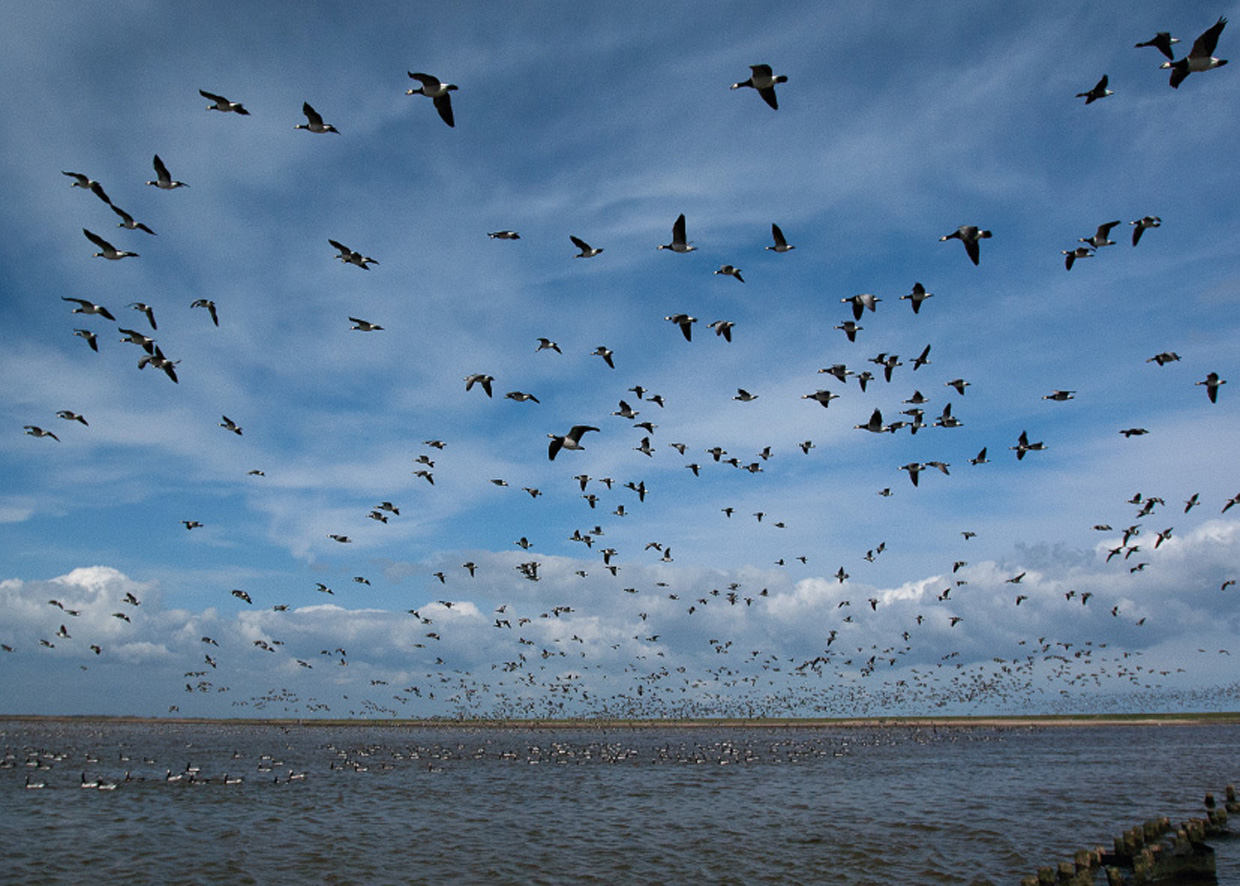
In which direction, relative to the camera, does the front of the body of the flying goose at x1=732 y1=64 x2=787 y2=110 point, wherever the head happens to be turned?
to the viewer's left

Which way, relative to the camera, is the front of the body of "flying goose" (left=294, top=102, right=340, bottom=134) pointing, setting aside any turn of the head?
to the viewer's left

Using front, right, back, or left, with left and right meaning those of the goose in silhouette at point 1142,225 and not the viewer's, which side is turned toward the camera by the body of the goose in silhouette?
left

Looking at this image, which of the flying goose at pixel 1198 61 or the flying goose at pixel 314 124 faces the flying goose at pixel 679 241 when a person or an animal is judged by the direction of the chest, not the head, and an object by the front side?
the flying goose at pixel 1198 61

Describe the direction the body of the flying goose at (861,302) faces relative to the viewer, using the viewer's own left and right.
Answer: facing to the left of the viewer

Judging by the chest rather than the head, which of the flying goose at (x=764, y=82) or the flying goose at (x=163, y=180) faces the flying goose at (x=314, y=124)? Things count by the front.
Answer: the flying goose at (x=764, y=82)

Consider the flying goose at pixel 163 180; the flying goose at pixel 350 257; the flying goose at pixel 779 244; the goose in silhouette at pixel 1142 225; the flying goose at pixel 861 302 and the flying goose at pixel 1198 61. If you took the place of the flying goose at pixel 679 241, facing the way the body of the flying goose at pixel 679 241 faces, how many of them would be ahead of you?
2
